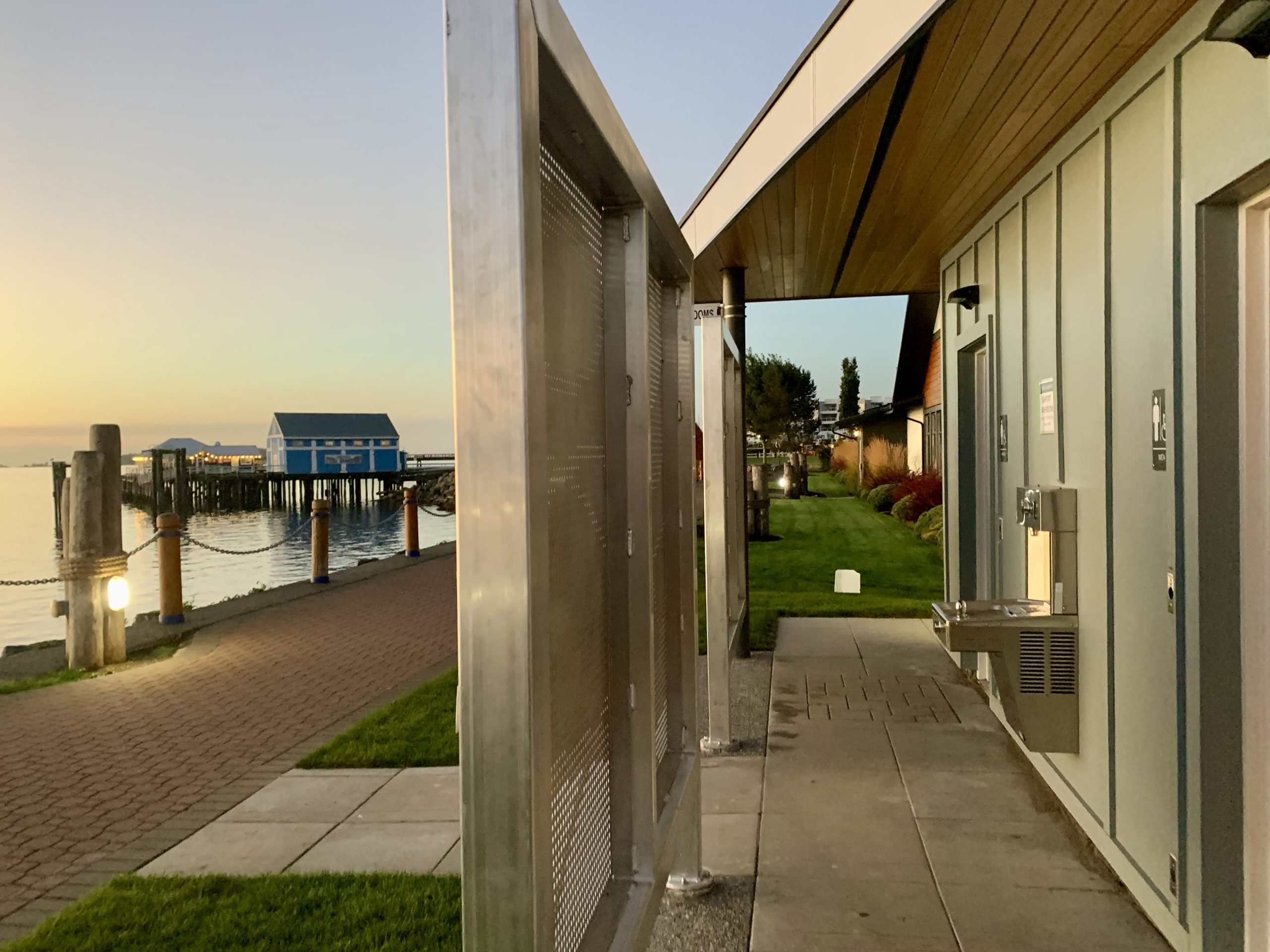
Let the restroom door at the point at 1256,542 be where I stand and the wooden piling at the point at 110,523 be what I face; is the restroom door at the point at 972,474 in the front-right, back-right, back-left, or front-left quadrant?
front-right

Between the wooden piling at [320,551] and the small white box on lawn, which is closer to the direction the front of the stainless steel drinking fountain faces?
the wooden piling

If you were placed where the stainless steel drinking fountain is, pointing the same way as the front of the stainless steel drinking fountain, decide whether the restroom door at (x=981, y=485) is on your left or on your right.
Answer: on your right

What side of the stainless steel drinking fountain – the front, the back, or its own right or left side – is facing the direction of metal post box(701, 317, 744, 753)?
front

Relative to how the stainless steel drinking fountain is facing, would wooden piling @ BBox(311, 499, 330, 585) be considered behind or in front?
in front

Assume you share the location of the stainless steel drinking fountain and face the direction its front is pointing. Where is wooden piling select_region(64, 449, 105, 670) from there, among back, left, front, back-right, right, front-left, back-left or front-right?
front

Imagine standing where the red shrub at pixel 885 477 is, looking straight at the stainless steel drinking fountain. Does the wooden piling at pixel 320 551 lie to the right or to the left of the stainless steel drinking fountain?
right

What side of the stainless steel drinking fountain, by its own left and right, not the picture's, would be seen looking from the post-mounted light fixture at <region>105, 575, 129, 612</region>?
front

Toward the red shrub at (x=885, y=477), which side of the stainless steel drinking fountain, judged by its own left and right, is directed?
right

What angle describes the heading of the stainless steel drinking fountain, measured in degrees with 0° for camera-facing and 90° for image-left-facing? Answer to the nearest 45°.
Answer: approximately 90°

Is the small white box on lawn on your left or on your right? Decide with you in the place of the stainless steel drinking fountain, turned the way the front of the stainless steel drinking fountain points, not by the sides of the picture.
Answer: on your right

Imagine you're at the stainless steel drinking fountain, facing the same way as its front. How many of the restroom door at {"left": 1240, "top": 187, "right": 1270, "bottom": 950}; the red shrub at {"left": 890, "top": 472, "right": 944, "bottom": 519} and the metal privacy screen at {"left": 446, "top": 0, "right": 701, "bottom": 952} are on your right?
1

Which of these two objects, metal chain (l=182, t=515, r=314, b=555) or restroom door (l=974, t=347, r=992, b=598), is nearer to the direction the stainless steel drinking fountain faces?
the metal chain
